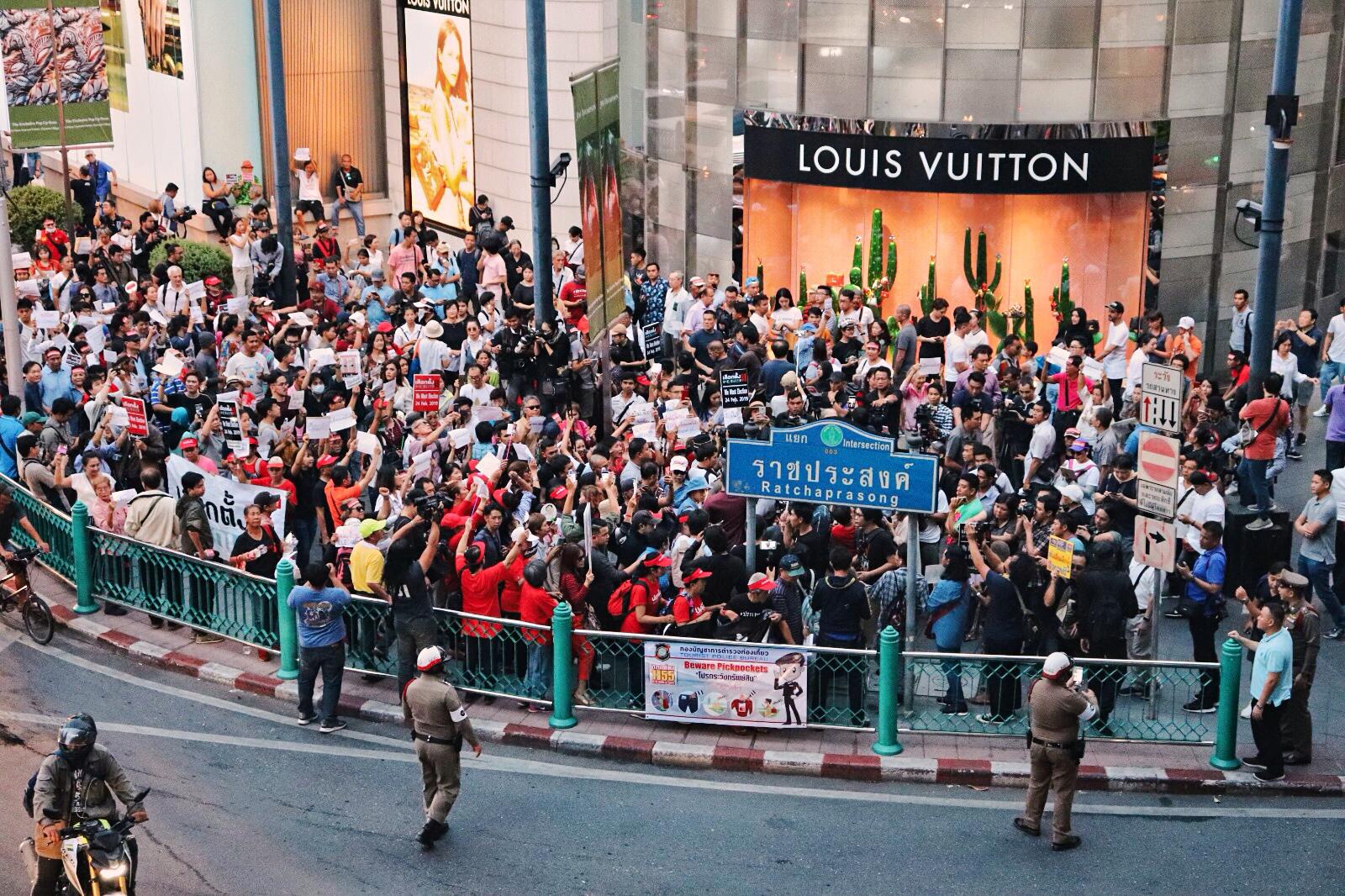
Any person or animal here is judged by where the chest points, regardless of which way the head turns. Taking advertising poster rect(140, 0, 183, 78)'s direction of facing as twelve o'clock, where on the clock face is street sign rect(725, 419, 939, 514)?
The street sign is roughly at 10 o'clock from the advertising poster.

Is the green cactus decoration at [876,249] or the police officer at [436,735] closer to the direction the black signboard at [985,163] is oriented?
the police officer

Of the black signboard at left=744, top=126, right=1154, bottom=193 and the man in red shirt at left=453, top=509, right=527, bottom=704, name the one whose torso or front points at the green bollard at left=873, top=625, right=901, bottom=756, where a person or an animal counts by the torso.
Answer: the black signboard

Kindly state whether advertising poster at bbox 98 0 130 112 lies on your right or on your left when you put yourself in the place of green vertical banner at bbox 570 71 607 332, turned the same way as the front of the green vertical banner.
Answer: on your right

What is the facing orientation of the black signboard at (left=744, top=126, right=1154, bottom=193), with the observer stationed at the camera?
facing the viewer

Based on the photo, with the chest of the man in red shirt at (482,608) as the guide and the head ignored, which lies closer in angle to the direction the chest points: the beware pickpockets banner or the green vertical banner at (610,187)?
the green vertical banner

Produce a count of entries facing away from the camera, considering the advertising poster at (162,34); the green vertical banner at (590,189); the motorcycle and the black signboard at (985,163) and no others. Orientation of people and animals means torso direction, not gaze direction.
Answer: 0

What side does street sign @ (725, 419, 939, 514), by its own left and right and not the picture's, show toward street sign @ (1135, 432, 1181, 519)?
left

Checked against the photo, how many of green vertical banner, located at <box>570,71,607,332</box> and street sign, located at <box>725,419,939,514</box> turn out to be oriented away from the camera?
0

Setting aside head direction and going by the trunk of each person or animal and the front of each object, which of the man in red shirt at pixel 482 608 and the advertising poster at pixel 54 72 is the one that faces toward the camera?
the advertising poster

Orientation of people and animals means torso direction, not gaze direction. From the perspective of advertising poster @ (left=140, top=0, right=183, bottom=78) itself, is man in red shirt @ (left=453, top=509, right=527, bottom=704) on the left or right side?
on its left

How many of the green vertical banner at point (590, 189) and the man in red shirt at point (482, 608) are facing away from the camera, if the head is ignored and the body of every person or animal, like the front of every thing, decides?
1

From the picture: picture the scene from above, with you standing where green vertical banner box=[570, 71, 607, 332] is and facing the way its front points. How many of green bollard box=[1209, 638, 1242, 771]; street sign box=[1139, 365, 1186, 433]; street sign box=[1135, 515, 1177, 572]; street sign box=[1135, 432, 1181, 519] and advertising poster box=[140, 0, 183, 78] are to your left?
4
